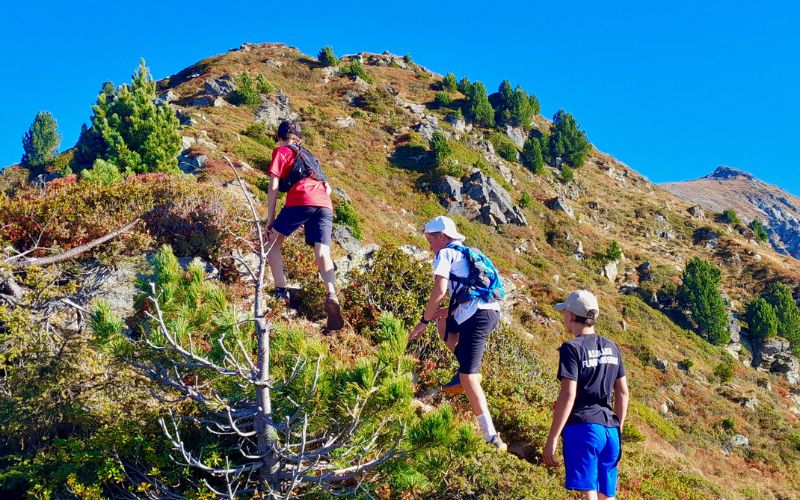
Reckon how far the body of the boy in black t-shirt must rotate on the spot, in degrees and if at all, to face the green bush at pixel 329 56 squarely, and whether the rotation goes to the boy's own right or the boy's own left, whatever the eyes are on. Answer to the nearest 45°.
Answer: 0° — they already face it

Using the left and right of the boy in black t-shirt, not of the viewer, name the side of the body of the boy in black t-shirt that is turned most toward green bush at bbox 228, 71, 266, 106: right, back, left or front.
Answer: front

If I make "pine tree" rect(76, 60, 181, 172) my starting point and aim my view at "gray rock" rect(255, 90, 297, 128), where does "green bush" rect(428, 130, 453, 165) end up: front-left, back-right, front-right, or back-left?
front-right

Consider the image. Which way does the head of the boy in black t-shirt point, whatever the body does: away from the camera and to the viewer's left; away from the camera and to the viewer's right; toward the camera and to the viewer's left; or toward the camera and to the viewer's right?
away from the camera and to the viewer's left

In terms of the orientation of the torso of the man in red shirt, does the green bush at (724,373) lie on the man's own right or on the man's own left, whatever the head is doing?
on the man's own right

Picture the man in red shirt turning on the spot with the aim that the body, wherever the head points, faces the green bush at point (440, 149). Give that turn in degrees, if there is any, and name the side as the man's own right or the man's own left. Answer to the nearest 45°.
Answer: approximately 45° to the man's own right

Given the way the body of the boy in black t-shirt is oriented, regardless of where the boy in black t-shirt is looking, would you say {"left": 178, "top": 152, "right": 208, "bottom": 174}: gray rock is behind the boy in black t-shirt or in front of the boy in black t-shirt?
in front

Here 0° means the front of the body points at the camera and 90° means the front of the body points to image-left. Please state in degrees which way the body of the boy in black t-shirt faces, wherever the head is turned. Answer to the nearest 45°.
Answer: approximately 135°

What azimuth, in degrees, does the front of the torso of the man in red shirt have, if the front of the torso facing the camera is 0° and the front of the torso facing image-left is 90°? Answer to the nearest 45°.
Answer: approximately 135°

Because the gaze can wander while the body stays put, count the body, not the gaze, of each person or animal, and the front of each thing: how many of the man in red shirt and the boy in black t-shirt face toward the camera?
0

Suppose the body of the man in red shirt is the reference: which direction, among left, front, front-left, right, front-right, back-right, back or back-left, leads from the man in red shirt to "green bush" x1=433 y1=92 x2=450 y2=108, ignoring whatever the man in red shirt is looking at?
front-right

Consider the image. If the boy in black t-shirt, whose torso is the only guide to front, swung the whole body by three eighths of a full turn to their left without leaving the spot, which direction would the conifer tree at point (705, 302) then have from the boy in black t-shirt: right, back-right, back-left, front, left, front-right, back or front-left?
back

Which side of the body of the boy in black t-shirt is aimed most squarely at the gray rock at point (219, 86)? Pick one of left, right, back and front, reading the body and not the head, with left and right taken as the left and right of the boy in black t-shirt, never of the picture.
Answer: front

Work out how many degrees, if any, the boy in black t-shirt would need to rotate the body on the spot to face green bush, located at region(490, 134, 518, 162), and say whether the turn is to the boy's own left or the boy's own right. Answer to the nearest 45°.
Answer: approximately 45° to the boy's own right
